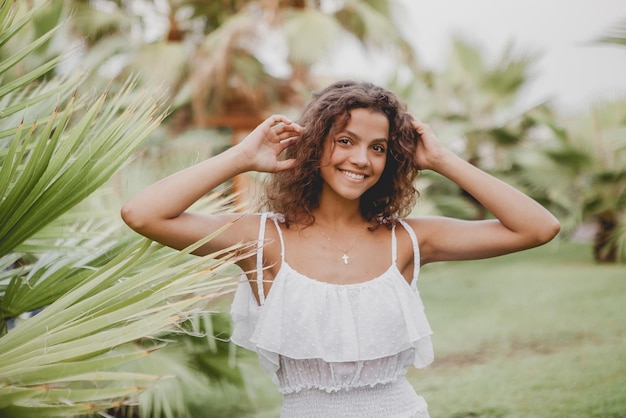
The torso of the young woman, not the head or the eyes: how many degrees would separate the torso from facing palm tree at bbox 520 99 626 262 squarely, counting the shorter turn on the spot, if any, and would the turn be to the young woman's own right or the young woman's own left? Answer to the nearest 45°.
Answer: approximately 135° to the young woman's own left

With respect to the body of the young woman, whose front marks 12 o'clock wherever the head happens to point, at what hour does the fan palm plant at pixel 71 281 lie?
The fan palm plant is roughly at 2 o'clock from the young woman.

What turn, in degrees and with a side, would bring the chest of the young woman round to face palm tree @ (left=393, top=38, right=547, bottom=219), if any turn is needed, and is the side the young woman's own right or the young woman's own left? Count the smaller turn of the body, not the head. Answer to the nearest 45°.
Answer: approximately 180°

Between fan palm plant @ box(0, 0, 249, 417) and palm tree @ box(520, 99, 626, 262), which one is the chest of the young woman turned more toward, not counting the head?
the fan palm plant

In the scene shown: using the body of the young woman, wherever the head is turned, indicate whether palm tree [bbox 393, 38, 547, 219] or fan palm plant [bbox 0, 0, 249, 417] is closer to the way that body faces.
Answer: the fan palm plant

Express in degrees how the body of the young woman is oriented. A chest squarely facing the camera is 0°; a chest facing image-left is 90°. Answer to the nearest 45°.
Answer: approximately 0°
